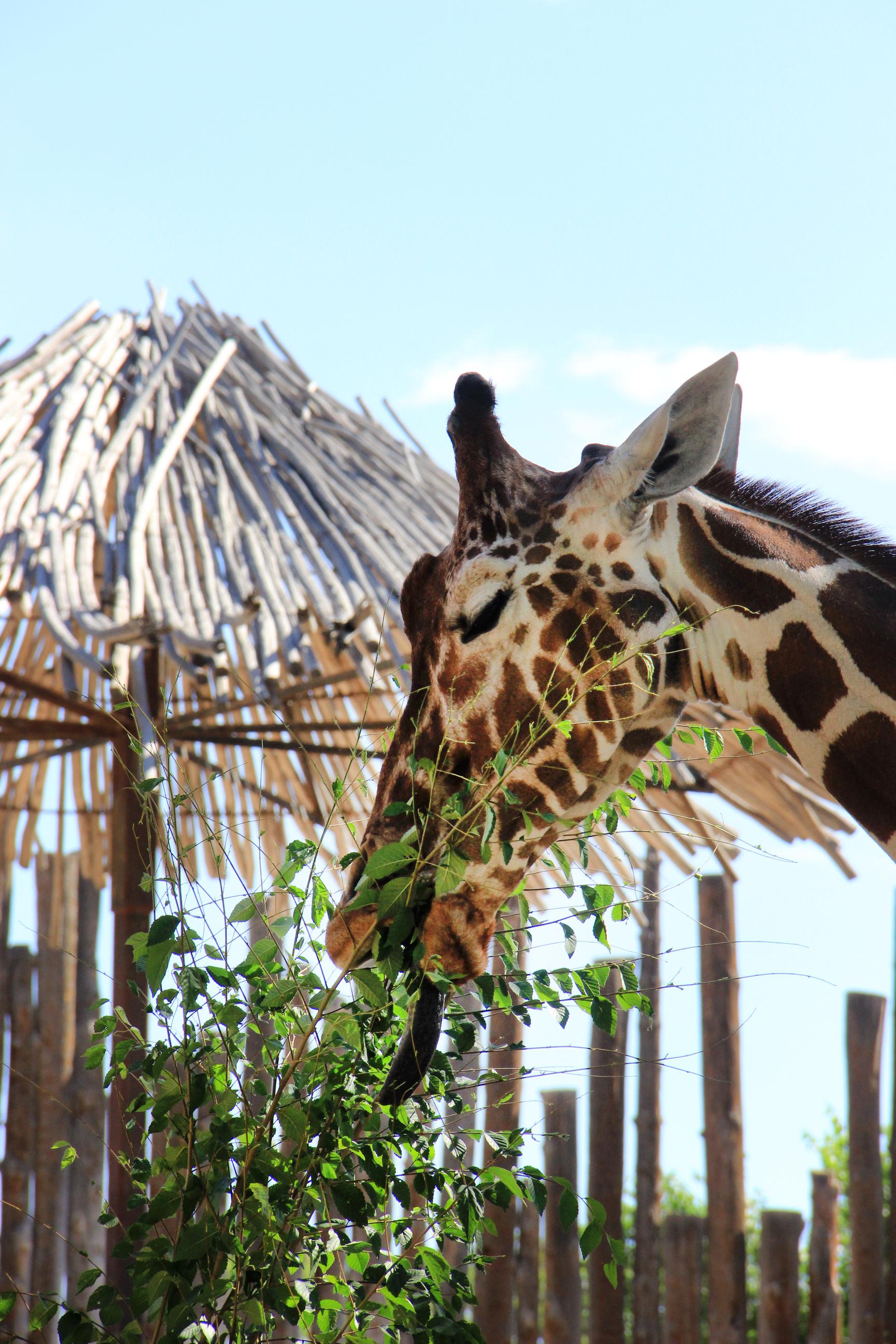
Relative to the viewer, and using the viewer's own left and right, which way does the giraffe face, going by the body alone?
facing to the left of the viewer

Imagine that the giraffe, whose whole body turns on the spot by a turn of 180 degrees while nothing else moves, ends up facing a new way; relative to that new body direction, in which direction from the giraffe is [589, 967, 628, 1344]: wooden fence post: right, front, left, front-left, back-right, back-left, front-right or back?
left

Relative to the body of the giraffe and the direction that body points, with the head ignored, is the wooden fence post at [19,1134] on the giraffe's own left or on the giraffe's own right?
on the giraffe's own right

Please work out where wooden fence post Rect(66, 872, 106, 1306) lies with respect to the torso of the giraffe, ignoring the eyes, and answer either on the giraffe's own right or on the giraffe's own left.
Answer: on the giraffe's own right

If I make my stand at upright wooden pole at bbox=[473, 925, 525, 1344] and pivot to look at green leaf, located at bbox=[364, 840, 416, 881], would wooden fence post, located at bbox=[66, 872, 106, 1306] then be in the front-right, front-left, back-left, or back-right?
back-right

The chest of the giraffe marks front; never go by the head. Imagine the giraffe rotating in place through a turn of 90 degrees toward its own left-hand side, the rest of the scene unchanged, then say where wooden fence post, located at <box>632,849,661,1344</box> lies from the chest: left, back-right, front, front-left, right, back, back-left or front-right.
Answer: back

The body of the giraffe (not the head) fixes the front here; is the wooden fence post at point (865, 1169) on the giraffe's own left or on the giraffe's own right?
on the giraffe's own right

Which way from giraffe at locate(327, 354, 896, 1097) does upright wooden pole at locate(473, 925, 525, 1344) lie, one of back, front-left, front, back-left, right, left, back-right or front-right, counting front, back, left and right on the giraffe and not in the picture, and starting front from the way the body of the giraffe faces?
right

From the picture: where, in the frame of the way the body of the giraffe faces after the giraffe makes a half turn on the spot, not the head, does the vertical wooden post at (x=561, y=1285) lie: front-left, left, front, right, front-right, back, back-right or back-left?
left
